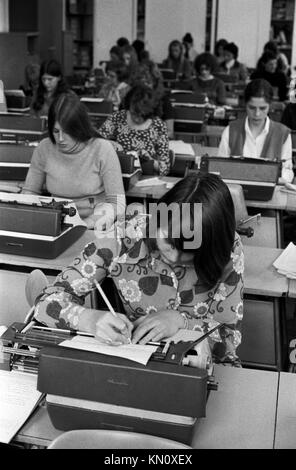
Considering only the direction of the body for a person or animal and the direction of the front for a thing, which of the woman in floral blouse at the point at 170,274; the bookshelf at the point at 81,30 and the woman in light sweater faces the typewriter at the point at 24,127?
the bookshelf

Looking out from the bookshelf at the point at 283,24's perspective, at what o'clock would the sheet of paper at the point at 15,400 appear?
The sheet of paper is roughly at 12 o'clock from the bookshelf.

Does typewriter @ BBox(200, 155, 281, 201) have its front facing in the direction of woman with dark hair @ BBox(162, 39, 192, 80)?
yes

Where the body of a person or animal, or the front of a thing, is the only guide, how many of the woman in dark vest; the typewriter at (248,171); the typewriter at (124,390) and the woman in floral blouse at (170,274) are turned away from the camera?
2

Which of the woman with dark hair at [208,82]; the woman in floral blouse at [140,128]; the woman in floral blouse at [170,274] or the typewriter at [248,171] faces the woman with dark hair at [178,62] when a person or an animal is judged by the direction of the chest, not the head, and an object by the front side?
the typewriter

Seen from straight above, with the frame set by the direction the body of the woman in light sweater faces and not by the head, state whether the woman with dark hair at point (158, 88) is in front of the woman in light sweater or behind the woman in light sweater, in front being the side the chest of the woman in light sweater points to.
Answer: behind

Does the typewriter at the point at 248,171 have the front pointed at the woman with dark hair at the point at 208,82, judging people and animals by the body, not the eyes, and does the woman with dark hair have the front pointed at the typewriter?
yes

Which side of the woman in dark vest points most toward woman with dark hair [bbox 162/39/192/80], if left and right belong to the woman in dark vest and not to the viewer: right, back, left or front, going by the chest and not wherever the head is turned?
back
